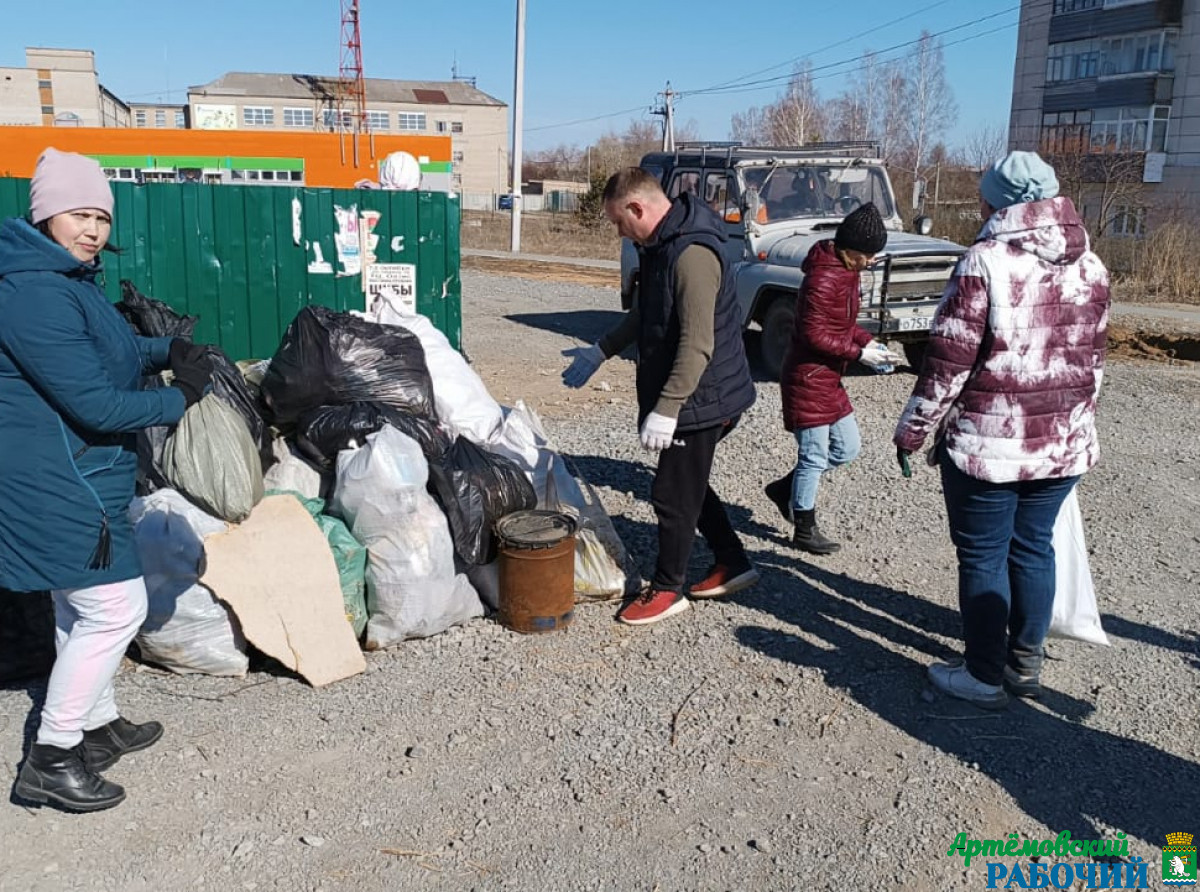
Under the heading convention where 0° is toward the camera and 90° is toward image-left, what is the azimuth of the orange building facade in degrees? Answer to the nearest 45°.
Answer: approximately 0°

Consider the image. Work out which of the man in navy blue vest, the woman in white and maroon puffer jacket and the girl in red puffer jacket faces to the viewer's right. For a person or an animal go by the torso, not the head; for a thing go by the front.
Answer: the girl in red puffer jacket

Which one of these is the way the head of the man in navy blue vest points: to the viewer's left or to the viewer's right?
to the viewer's left

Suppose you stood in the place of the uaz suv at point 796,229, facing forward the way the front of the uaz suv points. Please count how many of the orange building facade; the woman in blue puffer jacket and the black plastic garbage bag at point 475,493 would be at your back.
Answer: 1

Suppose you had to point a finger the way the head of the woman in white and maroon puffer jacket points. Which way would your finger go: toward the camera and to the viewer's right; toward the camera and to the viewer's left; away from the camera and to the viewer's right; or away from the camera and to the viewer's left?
away from the camera and to the viewer's left

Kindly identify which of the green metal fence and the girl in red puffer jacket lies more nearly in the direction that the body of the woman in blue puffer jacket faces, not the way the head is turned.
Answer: the girl in red puffer jacket

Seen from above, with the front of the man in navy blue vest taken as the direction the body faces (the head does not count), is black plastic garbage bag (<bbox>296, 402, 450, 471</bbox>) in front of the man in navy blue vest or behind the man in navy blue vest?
in front

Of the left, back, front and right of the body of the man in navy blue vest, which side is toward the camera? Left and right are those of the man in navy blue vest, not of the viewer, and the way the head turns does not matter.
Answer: left

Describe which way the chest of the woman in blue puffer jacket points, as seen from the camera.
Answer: to the viewer's right

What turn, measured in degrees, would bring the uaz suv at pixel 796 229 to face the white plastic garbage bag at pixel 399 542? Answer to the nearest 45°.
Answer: approximately 45° to its right

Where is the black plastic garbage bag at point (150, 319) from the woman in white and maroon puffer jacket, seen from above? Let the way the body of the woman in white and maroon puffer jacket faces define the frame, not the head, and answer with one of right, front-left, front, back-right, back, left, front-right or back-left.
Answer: front-left

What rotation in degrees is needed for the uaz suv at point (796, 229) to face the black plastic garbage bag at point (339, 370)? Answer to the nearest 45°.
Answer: approximately 45° to its right

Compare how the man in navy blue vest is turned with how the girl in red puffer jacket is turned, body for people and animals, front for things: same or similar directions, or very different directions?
very different directions

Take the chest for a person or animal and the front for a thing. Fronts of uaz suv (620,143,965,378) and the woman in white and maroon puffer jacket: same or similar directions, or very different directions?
very different directions

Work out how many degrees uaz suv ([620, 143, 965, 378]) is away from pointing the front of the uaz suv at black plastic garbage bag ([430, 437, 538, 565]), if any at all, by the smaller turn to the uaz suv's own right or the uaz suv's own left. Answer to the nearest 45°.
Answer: approximately 45° to the uaz suv's own right

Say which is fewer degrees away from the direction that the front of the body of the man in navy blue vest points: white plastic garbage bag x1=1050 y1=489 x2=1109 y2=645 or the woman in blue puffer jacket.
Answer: the woman in blue puffer jacket

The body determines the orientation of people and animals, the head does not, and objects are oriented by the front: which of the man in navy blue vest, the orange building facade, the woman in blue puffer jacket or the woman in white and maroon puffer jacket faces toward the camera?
the orange building facade

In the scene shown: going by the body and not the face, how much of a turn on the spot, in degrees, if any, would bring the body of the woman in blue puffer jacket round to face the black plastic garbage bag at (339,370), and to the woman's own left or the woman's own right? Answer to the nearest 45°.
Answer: approximately 45° to the woman's own left

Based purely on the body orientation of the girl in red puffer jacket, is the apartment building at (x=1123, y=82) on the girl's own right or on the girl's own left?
on the girl's own left

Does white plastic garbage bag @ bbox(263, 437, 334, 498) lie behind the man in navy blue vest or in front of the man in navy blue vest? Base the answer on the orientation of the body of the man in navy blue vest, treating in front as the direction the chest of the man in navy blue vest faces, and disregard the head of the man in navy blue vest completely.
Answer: in front
